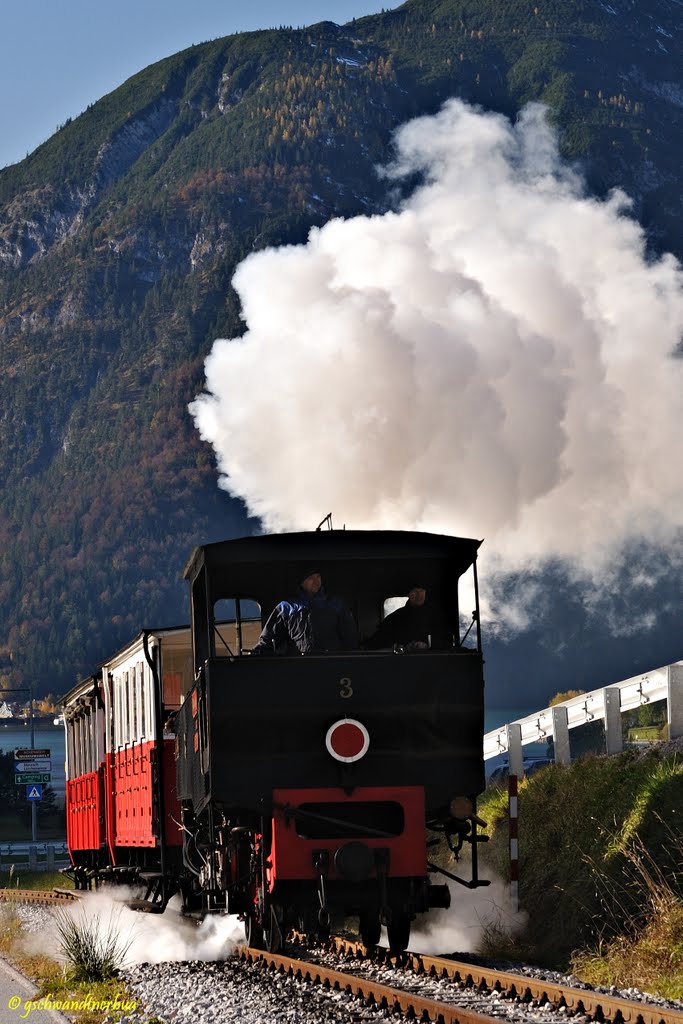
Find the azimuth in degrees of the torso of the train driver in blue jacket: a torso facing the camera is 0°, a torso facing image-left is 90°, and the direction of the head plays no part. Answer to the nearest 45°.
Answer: approximately 0°

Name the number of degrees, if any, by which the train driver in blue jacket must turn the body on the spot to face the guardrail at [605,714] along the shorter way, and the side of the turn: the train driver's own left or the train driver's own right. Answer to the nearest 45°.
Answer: approximately 135° to the train driver's own left
